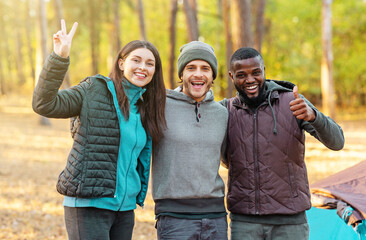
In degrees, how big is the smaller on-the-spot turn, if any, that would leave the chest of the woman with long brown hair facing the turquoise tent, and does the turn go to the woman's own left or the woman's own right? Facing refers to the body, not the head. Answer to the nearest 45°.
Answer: approximately 90° to the woman's own left

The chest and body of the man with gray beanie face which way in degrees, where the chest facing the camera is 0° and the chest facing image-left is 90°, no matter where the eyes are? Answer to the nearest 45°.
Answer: approximately 0°

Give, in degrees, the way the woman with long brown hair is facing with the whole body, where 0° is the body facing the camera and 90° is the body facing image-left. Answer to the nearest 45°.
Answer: approximately 315°

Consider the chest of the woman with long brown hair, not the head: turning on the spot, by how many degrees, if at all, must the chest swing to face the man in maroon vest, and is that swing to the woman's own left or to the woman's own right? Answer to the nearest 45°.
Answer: approximately 45° to the woman's own left

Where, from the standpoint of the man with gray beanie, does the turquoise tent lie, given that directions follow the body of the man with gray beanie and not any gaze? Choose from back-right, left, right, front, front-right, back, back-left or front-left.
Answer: back-left
